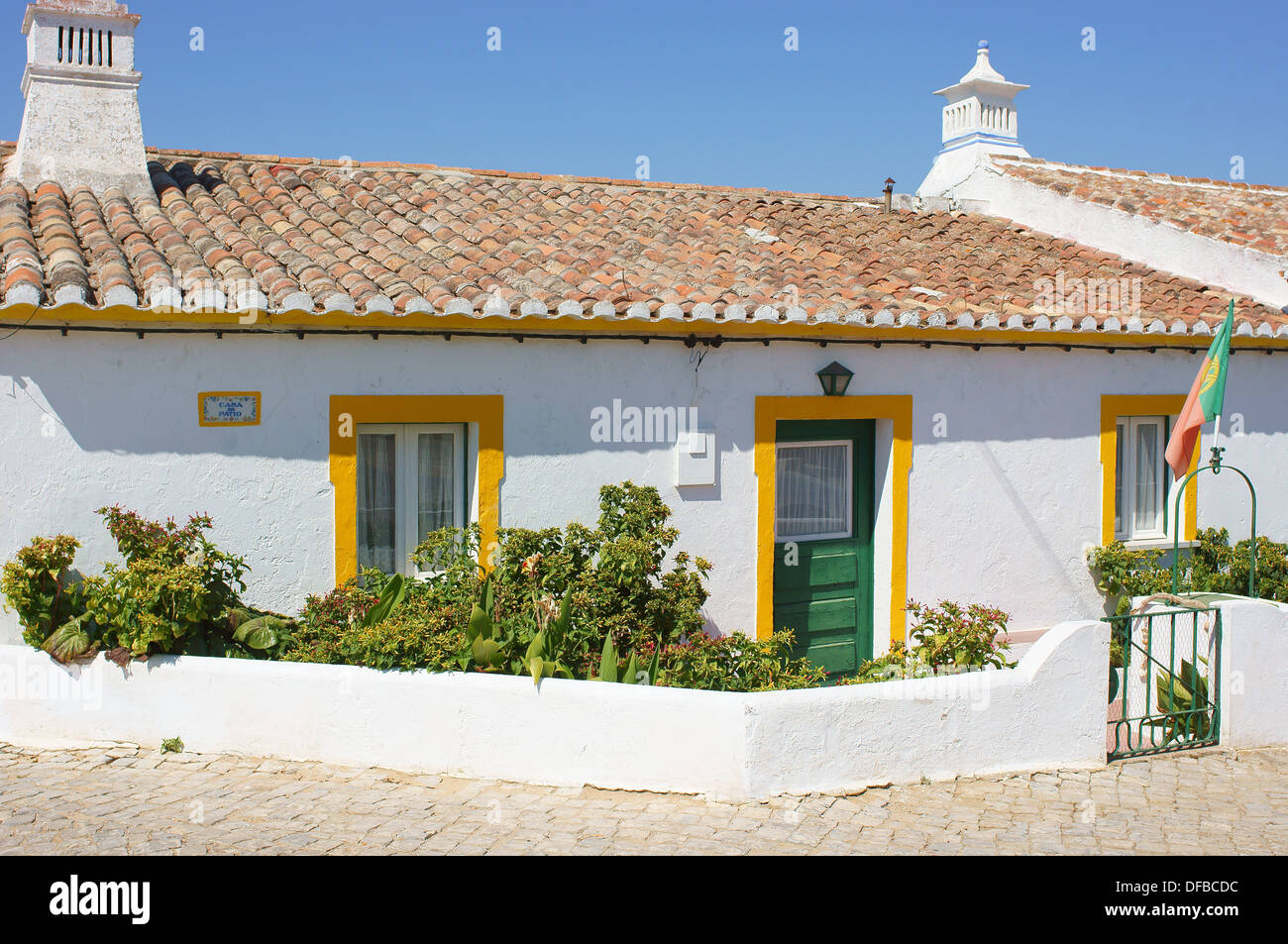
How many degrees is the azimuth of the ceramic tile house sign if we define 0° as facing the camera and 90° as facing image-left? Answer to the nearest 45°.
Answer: approximately 0°

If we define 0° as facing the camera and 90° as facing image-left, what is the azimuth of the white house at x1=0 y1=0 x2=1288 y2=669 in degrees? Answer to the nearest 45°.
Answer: approximately 0°

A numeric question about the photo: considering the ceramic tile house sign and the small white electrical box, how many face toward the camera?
2

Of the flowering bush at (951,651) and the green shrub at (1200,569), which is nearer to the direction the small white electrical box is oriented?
the flowering bush

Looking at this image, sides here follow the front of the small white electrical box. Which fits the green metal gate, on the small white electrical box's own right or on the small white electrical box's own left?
on the small white electrical box's own left

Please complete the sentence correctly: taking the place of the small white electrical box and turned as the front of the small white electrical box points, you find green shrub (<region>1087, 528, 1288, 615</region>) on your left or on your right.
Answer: on your left
